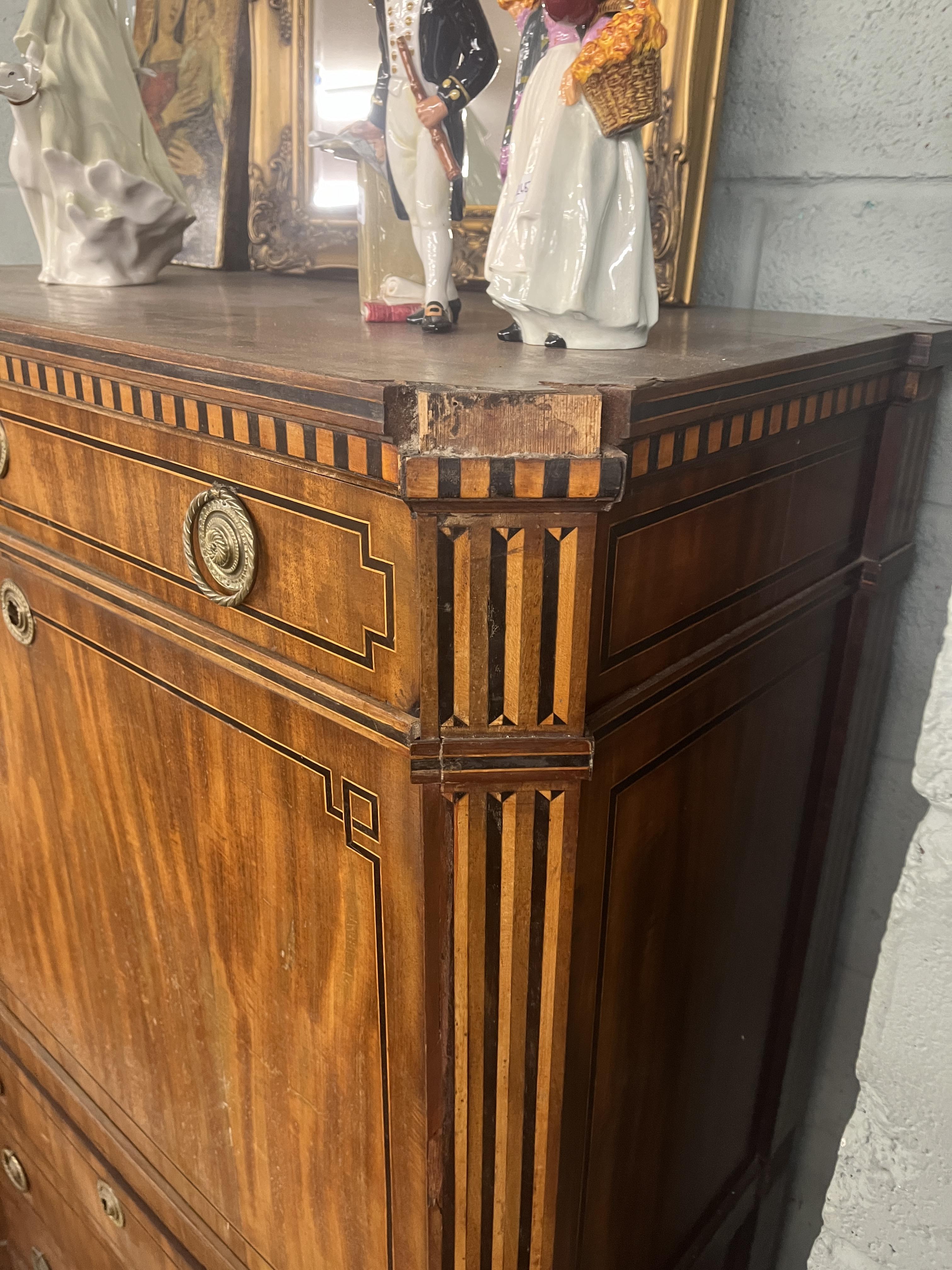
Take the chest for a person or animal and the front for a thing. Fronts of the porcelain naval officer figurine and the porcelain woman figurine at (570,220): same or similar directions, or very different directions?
same or similar directions

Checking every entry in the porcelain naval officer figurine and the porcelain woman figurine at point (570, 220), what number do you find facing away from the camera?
0

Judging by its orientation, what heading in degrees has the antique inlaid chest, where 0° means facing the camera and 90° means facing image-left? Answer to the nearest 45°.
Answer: approximately 45°

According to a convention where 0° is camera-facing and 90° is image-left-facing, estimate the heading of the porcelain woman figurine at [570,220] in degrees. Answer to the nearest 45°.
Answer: approximately 45°

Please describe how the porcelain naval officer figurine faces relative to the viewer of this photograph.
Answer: facing the viewer and to the left of the viewer
